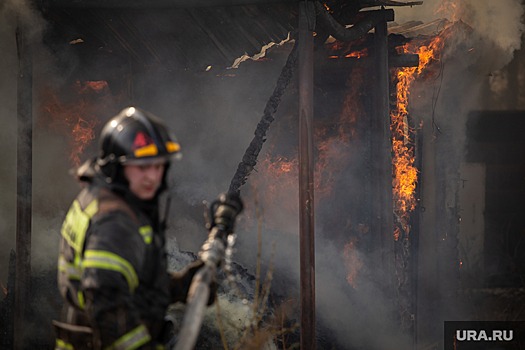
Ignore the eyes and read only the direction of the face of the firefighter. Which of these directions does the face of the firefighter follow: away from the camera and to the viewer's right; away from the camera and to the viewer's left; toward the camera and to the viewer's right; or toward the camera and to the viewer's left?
toward the camera and to the viewer's right

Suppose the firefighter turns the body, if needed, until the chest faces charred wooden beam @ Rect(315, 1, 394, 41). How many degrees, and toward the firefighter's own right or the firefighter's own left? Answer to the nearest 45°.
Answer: approximately 45° to the firefighter's own left

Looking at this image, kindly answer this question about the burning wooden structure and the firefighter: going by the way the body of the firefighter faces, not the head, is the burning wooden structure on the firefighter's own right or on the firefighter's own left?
on the firefighter's own left

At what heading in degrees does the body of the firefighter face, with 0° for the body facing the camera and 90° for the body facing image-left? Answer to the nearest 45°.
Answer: approximately 270°

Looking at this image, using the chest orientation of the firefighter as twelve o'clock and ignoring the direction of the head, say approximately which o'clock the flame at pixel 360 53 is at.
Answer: The flame is roughly at 10 o'clock from the firefighter.
